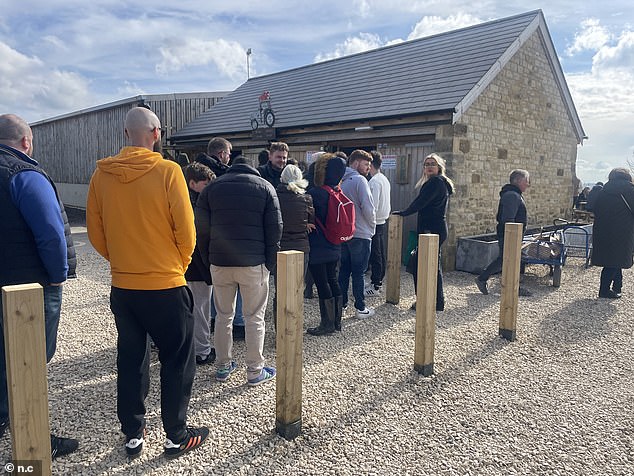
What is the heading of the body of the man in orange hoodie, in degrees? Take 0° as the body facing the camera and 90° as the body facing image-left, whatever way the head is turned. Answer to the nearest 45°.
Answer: approximately 225°

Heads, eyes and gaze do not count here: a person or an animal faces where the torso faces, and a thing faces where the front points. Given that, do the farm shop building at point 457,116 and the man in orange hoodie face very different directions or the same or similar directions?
very different directions

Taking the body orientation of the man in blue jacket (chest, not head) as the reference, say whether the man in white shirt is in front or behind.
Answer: in front

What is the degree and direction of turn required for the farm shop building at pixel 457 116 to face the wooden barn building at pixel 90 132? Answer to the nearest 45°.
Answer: approximately 90° to its right

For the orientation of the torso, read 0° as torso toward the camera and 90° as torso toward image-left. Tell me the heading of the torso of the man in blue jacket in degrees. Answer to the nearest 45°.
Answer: approximately 225°
